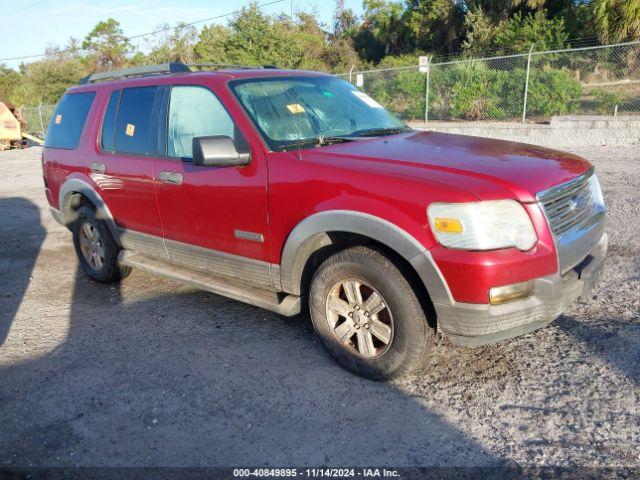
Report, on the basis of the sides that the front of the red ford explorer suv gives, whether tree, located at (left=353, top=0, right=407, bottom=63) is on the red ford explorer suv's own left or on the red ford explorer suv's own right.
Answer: on the red ford explorer suv's own left

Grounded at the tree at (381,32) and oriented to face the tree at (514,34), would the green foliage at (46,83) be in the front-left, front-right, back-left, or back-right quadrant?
back-right

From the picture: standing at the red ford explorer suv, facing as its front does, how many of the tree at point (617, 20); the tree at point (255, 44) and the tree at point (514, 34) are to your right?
0

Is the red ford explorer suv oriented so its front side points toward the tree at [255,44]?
no

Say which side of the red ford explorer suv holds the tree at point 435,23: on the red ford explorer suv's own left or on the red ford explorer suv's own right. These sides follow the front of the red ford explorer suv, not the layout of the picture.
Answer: on the red ford explorer suv's own left

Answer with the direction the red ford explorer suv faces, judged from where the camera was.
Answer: facing the viewer and to the right of the viewer

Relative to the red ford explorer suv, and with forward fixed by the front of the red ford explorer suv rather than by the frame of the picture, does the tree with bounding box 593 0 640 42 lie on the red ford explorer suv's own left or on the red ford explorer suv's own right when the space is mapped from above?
on the red ford explorer suv's own left

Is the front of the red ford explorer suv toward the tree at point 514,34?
no

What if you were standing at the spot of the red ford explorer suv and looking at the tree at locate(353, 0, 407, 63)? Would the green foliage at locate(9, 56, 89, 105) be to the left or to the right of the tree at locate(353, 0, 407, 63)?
left

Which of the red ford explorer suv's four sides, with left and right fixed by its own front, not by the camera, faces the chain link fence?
left

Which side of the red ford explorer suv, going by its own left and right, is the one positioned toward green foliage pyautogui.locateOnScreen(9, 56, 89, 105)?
back
